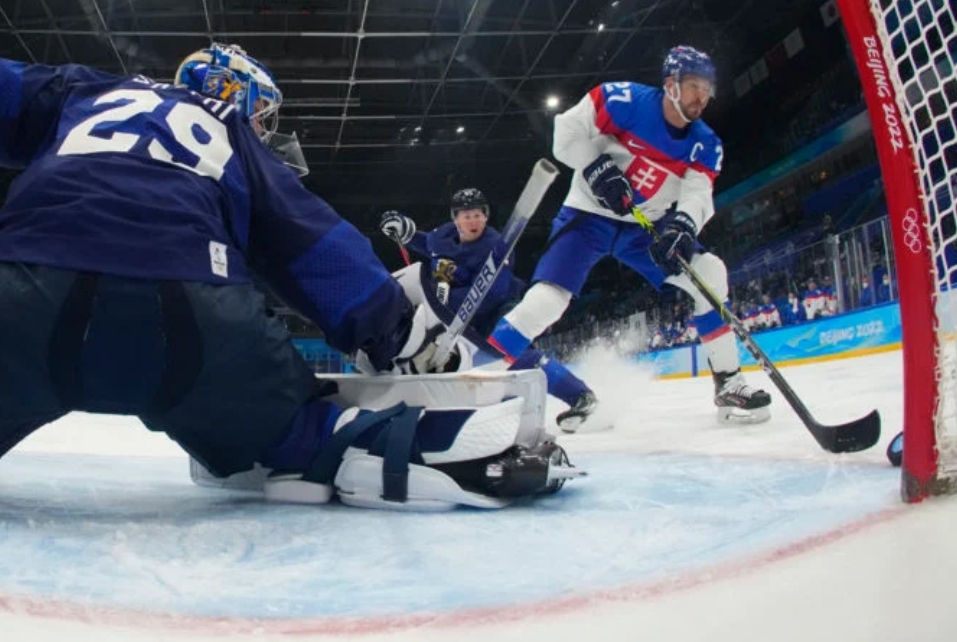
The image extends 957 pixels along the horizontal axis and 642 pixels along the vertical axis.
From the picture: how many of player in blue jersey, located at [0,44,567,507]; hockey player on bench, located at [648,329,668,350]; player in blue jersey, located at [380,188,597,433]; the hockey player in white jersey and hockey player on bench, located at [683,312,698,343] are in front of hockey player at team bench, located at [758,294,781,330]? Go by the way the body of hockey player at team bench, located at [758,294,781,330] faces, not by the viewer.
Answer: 3

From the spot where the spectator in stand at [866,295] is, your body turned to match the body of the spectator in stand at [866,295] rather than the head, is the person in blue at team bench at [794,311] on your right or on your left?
on your right

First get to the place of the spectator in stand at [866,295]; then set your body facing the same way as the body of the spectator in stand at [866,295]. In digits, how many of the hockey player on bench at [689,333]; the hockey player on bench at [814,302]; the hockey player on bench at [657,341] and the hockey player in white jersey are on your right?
3

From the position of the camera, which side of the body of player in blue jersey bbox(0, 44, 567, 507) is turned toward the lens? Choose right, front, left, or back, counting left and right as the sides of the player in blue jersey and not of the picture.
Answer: back

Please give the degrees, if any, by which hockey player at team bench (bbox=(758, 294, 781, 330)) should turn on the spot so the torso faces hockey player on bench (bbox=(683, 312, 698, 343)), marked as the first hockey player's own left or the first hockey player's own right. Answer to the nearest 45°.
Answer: approximately 135° to the first hockey player's own right

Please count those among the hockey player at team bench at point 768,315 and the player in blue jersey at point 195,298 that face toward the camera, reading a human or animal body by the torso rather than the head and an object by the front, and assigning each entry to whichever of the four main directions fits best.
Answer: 1

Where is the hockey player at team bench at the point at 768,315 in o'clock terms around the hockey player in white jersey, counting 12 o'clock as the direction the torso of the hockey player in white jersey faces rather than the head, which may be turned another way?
The hockey player at team bench is roughly at 8 o'clock from the hockey player in white jersey.

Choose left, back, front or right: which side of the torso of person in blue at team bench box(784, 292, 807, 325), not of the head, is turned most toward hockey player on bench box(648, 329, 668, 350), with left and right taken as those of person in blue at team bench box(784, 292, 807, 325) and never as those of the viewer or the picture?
right
